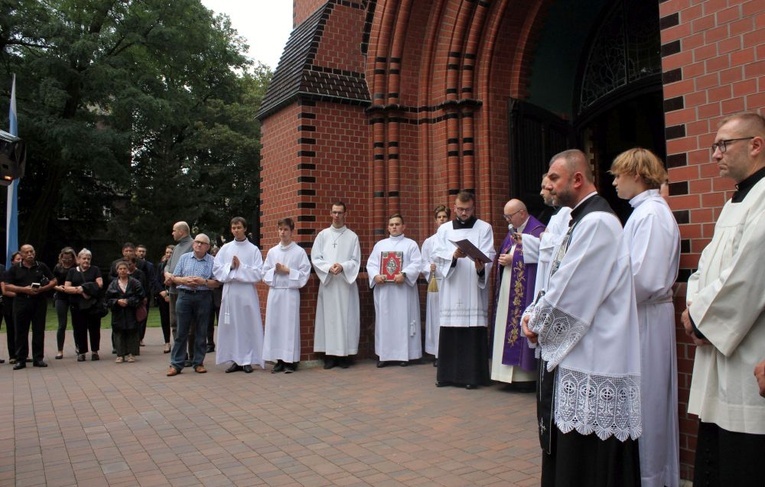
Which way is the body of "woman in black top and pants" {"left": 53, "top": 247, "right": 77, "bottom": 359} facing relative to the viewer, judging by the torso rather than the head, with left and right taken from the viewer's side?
facing the viewer

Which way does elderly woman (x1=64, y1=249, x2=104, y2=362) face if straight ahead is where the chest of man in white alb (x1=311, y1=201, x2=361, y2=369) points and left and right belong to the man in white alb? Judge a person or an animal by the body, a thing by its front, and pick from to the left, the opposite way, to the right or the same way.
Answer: the same way

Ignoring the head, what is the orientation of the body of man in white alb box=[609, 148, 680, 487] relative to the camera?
to the viewer's left

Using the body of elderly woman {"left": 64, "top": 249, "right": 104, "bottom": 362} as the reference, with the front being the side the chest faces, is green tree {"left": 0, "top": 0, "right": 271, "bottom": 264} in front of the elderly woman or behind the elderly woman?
behind

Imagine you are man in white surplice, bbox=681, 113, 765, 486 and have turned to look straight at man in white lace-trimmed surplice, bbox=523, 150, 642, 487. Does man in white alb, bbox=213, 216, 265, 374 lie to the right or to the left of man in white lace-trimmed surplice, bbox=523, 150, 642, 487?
right

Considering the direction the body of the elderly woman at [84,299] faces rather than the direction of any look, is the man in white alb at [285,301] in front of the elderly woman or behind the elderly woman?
in front

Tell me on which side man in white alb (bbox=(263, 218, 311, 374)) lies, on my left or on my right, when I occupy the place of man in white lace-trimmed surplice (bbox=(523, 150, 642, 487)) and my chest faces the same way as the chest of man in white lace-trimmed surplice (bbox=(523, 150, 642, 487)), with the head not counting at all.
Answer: on my right

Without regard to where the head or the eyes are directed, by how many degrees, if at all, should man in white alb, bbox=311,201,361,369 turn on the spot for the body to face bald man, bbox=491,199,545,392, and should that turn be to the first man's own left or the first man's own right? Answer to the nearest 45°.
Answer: approximately 45° to the first man's own left

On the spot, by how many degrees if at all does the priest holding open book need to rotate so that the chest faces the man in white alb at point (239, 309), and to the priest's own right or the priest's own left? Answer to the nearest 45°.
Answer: approximately 90° to the priest's own right

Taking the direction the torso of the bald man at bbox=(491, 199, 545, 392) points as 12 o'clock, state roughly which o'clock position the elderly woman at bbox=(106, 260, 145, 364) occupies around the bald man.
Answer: The elderly woman is roughly at 2 o'clock from the bald man.

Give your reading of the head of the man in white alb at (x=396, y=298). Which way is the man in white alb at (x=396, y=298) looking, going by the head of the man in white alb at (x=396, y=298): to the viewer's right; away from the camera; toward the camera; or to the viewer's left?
toward the camera

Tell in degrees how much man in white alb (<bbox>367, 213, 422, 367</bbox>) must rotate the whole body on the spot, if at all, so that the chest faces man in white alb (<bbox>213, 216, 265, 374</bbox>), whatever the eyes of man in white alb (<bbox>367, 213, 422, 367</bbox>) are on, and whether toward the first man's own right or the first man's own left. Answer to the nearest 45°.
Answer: approximately 90° to the first man's own right

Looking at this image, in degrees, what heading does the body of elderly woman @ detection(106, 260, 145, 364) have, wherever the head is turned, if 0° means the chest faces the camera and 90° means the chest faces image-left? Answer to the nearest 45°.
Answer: approximately 0°

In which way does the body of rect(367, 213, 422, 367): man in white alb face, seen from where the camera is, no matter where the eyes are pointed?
toward the camera

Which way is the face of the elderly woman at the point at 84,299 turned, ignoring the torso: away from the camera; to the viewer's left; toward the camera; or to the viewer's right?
toward the camera

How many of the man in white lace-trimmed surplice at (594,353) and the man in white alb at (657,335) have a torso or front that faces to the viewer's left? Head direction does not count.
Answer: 2

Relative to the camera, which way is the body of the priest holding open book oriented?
toward the camera

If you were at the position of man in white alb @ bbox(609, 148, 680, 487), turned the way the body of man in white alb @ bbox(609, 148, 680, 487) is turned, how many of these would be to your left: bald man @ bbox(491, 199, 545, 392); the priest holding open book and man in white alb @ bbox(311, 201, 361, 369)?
0
